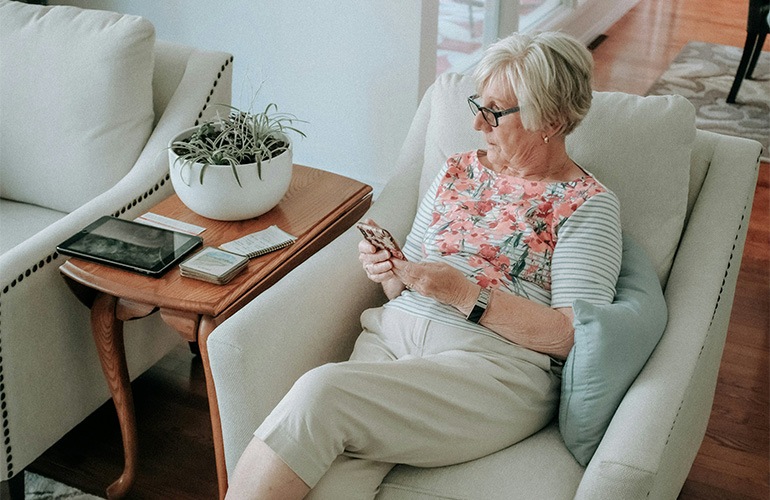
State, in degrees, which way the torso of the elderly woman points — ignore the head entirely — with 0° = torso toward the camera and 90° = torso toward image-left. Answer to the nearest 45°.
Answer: approximately 45°

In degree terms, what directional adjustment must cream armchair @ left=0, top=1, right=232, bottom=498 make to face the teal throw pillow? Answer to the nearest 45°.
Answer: approximately 90° to its left

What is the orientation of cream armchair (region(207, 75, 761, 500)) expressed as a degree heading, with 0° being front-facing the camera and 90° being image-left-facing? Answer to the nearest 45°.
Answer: approximately 45°

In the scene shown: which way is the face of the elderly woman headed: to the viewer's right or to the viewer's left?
to the viewer's left

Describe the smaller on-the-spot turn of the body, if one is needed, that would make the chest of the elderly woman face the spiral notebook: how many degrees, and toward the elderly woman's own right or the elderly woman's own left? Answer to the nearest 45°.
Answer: approximately 90° to the elderly woman's own right

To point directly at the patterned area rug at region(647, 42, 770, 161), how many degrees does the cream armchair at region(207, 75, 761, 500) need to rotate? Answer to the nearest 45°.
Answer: approximately 135° to its right

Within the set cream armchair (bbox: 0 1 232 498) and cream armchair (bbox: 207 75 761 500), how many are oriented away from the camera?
0

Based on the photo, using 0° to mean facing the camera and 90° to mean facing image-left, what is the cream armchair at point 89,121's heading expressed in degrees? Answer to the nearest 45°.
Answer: approximately 45°

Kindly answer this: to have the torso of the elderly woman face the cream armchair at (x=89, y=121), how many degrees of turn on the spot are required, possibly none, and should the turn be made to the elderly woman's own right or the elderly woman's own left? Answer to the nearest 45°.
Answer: approximately 90° to the elderly woman's own right
